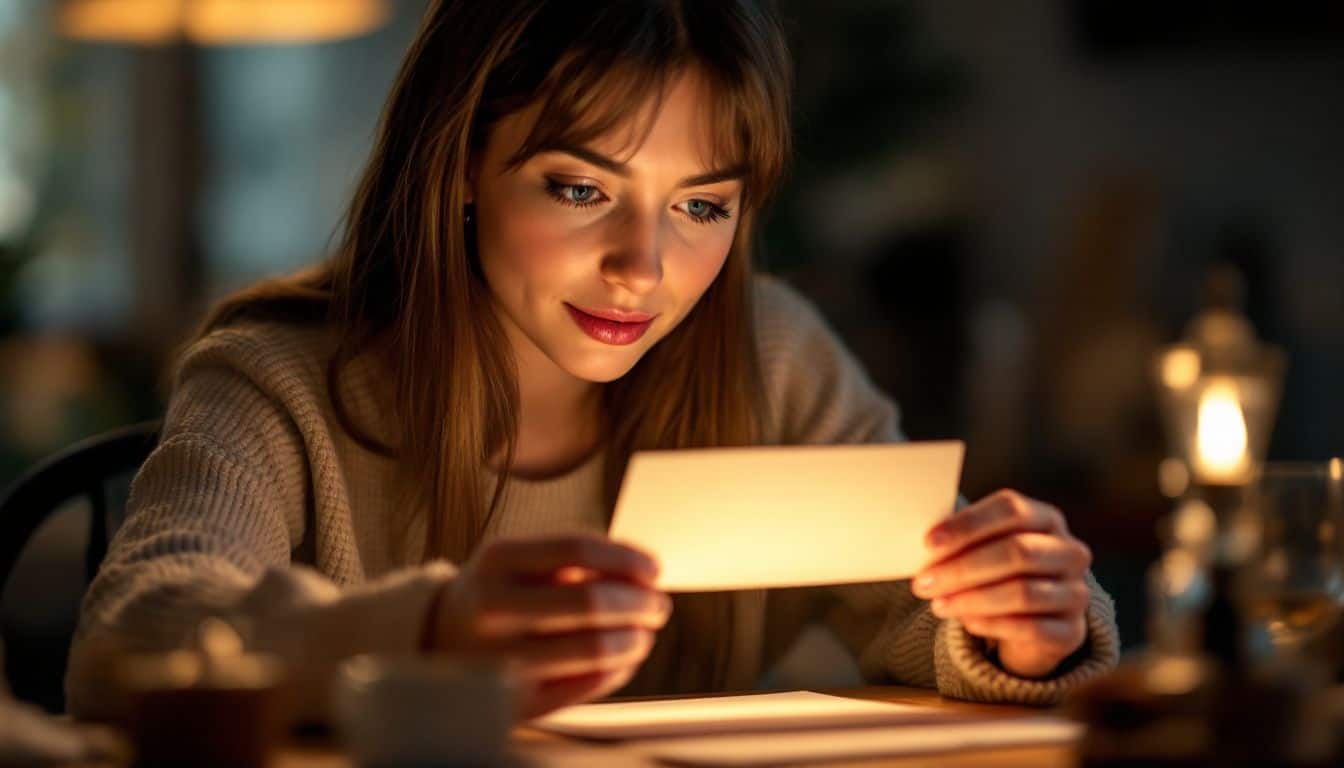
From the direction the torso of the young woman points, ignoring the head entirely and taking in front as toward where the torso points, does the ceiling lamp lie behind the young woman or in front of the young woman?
behind

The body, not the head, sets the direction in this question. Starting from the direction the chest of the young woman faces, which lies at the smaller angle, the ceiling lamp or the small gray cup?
the small gray cup

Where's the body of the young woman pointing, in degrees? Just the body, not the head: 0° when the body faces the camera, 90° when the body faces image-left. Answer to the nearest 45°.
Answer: approximately 315°
